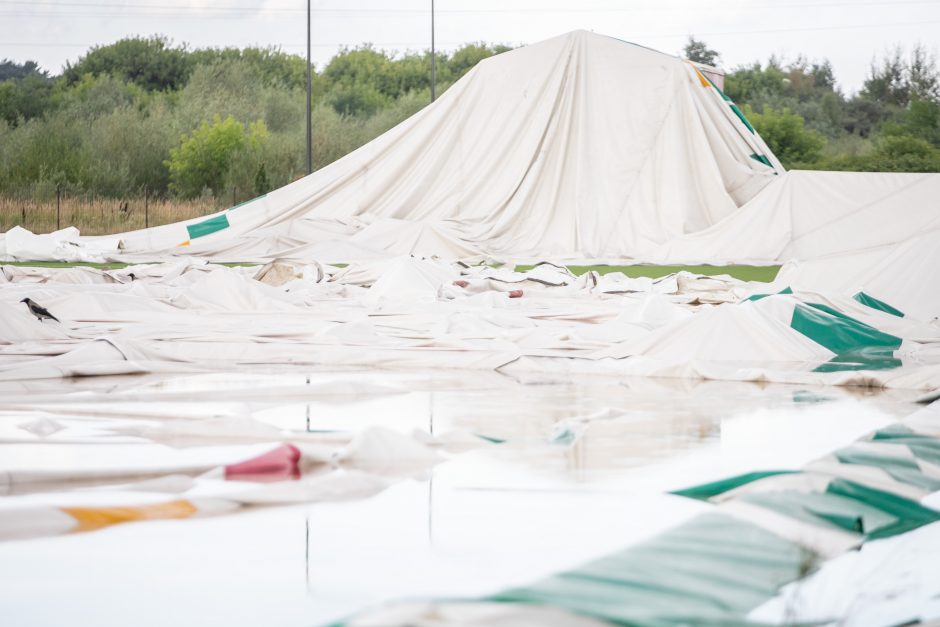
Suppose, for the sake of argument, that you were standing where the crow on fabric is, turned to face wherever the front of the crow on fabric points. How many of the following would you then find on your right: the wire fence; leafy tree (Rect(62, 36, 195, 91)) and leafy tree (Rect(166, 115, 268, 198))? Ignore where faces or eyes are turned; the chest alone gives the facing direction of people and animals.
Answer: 3

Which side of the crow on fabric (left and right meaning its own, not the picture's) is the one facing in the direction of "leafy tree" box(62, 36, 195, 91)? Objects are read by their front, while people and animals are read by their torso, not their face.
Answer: right

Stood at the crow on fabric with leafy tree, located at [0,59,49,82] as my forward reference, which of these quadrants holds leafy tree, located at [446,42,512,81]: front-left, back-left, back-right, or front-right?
front-right

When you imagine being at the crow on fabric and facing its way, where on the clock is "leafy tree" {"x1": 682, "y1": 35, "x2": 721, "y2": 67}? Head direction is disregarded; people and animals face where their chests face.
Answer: The leafy tree is roughly at 4 o'clock from the crow on fabric.

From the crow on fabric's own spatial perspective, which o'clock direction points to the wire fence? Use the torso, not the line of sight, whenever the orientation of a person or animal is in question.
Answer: The wire fence is roughly at 3 o'clock from the crow on fabric.

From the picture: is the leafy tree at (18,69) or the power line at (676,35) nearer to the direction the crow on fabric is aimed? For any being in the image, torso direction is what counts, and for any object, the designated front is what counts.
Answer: the leafy tree

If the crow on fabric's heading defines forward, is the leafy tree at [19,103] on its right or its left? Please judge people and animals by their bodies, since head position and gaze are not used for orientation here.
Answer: on its right

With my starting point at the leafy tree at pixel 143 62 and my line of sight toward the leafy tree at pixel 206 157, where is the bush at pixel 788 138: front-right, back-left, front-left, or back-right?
front-left

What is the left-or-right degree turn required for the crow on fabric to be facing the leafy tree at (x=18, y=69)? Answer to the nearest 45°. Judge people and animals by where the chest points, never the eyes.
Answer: approximately 90° to its right

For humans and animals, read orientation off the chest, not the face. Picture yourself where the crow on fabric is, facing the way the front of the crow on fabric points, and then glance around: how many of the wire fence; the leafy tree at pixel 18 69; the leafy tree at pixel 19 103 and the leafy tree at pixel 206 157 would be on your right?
4

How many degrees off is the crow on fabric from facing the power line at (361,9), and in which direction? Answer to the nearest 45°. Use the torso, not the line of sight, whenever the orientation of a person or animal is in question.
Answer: approximately 90° to its right

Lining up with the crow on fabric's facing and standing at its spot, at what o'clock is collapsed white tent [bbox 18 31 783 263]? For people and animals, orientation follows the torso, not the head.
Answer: The collapsed white tent is roughly at 4 o'clock from the crow on fabric.

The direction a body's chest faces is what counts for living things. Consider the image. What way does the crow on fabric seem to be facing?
to the viewer's left

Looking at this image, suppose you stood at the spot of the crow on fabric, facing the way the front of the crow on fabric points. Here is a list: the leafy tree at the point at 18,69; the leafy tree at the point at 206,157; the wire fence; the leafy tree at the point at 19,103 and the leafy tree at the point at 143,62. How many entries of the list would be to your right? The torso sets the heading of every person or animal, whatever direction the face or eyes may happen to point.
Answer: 5
